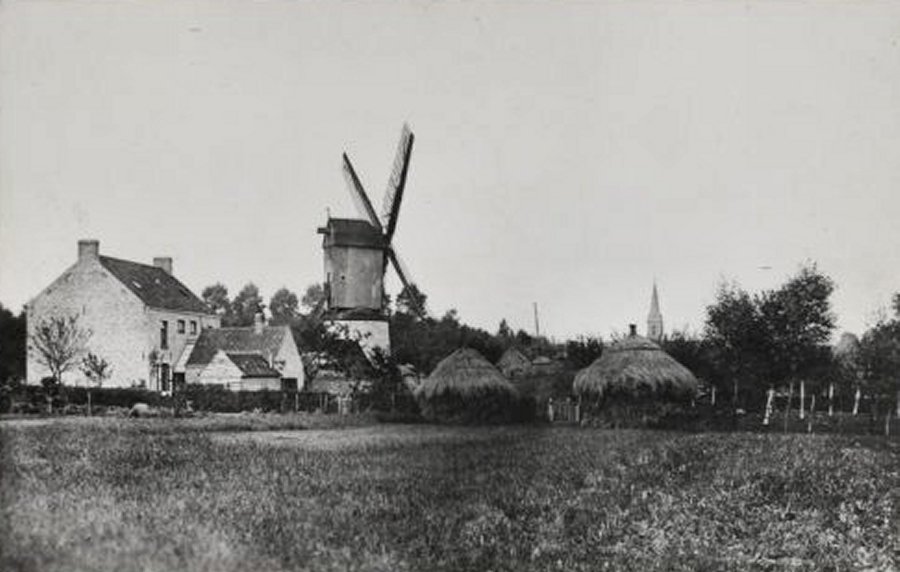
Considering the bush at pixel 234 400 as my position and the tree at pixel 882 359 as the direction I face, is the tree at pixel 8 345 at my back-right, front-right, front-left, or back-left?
back-left

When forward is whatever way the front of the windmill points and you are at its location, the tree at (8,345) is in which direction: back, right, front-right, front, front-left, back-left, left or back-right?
back-left

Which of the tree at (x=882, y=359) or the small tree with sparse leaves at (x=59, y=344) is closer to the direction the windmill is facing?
the tree

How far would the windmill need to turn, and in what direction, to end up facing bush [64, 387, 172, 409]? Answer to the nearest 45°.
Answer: approximately 180°

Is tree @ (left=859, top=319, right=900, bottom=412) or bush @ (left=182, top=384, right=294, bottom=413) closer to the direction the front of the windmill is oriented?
the tree

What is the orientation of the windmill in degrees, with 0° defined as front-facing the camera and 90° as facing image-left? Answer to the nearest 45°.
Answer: approximately 225°

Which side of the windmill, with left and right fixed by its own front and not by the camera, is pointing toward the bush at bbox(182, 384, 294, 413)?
right
